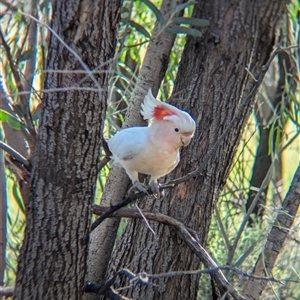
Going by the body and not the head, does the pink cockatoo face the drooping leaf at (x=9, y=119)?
no

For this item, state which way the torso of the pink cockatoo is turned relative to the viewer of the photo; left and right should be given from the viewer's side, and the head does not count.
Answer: facing the viewer and to the right of the viewer
